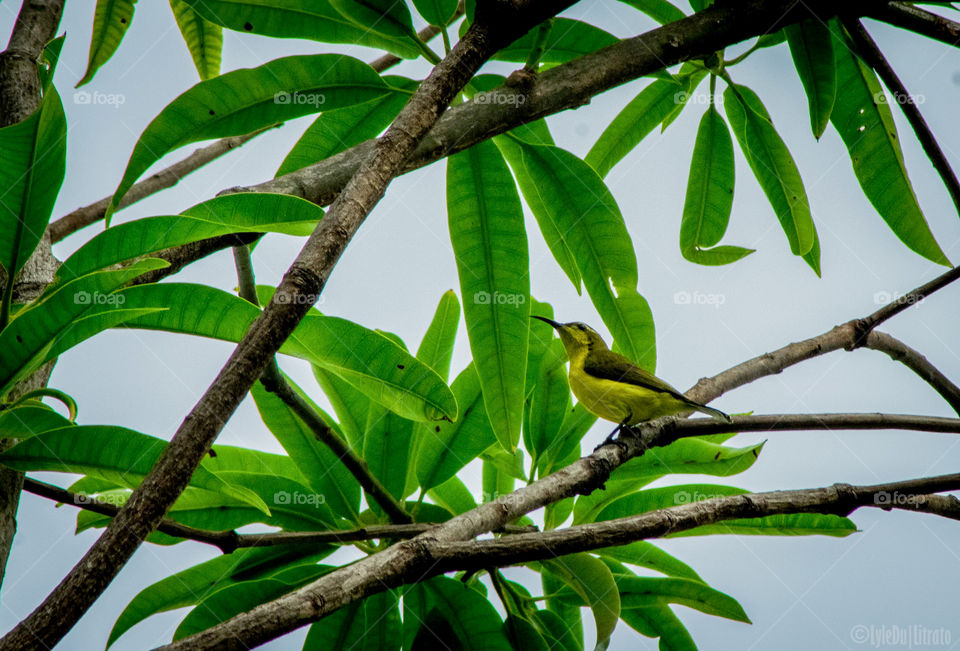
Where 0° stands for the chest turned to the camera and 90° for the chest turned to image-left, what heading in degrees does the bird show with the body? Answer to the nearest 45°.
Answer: approximately 90°

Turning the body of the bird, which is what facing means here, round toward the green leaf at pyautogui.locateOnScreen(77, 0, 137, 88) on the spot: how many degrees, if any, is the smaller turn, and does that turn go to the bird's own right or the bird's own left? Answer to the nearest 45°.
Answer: approximately 45° to the bird's own left

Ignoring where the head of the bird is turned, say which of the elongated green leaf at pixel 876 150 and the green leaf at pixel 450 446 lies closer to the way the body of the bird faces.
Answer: the green leaf

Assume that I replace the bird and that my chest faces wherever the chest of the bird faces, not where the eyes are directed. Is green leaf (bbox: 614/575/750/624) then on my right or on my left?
on my left

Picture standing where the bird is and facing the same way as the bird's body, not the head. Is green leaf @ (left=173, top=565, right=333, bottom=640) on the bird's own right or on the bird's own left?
on the bird's own left
